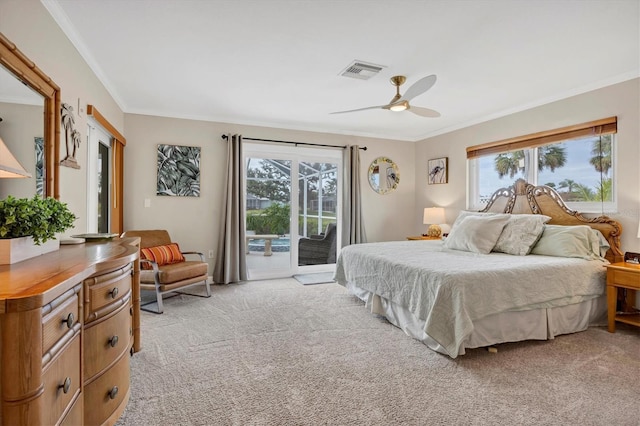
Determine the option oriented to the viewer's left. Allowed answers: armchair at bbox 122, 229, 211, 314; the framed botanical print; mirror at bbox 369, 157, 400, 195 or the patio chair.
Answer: the patio chair

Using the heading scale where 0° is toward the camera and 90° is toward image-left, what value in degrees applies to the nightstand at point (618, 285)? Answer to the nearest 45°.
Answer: approximately 45°

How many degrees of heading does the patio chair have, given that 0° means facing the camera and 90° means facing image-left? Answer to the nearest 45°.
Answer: approximately 90°

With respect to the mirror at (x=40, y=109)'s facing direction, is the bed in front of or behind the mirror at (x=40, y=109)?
in front

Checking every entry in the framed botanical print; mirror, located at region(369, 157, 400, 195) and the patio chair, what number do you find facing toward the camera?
2

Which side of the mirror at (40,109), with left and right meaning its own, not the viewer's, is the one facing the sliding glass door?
left

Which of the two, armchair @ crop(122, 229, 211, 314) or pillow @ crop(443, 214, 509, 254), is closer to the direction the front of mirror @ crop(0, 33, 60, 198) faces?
the pillow

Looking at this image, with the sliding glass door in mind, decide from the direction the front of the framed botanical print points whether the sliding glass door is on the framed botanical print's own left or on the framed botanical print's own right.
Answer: on the framed botanical print's own left

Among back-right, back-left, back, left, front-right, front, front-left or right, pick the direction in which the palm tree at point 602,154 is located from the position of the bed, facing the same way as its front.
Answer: back

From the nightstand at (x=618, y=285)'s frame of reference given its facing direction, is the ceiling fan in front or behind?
in front

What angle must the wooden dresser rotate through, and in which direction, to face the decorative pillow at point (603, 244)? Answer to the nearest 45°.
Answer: approximately 45° to its left

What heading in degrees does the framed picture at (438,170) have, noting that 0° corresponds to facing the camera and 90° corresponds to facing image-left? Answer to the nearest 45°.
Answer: approximately 45°

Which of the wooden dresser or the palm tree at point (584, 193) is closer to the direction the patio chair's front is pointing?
the wooden dresser
